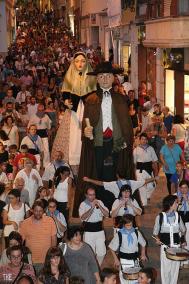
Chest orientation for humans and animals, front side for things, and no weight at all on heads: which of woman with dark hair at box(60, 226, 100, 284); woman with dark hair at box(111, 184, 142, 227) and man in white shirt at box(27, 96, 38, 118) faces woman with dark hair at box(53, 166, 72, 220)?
the man in white shirt

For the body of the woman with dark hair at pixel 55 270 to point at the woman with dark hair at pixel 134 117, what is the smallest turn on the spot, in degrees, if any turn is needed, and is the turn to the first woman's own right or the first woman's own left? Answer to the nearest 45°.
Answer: approximately 180°

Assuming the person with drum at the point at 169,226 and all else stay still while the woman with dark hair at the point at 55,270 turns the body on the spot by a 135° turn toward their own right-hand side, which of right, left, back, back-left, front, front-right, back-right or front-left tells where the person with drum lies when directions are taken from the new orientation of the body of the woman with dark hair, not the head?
right

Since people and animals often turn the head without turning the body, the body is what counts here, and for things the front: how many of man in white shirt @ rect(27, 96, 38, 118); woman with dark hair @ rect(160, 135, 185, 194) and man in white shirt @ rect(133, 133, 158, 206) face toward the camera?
3

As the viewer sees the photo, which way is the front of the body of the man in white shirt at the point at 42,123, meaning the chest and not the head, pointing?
toward the camera

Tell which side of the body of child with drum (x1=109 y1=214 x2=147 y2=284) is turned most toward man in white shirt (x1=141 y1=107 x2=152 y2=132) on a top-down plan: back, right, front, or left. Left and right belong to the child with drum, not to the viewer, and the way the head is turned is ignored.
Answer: back

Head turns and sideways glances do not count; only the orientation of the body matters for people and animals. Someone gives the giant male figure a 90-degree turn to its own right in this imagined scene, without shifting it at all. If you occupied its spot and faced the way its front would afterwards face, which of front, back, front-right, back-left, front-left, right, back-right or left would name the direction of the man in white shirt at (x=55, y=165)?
front-right

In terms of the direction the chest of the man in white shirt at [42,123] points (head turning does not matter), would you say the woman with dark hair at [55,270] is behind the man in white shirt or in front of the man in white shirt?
in front

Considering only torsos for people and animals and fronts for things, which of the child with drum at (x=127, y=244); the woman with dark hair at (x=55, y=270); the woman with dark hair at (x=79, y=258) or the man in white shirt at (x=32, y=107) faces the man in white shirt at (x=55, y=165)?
the man in white shirt at (x=32, y=107)

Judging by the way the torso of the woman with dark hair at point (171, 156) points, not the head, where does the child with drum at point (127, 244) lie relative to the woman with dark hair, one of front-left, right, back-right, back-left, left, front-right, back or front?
front

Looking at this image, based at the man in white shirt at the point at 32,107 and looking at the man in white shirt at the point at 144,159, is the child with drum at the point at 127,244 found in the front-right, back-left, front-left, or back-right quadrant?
front-right

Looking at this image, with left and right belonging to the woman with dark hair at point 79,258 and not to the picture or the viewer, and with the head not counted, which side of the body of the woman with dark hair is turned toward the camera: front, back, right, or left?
front

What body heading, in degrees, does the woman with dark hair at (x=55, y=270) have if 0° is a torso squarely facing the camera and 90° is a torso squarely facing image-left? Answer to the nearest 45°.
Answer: approximately 0°

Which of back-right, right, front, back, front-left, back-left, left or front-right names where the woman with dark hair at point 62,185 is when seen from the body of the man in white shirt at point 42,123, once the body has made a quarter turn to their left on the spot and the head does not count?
right

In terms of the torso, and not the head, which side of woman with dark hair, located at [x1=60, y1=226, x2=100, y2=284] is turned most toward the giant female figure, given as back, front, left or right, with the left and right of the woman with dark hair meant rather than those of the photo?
back

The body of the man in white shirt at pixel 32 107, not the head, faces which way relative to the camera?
toward the camera
